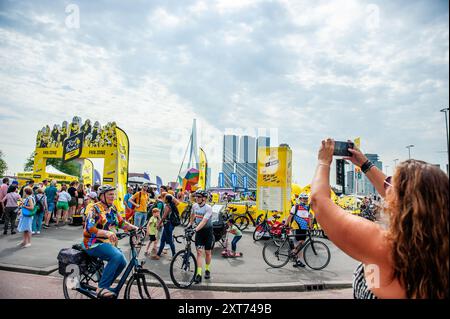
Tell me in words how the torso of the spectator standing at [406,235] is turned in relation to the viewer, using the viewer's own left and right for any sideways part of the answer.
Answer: facing away from the viewer and to the left of the viewer

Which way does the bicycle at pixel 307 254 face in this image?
to the viewer's right

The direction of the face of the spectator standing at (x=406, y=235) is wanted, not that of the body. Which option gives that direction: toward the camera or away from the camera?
away from the camera

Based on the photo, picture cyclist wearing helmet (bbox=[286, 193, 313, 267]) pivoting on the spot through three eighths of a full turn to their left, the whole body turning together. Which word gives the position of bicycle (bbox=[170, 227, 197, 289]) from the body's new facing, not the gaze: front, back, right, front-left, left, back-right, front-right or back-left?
back

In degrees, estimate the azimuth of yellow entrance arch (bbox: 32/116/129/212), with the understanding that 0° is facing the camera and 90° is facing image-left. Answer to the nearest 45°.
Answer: approximately 0°

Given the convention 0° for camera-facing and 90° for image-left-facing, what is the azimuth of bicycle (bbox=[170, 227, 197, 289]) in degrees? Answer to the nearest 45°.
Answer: approximately 45°

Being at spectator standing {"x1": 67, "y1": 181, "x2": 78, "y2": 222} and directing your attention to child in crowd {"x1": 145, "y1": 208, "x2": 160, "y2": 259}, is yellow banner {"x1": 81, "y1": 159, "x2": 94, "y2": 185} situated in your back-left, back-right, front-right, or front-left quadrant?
back-left

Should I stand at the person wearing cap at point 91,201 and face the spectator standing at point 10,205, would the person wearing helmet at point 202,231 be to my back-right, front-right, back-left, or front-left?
back-right

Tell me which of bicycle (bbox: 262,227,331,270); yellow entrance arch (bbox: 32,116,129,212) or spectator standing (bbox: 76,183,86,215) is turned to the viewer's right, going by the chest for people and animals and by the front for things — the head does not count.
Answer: the bicycle
